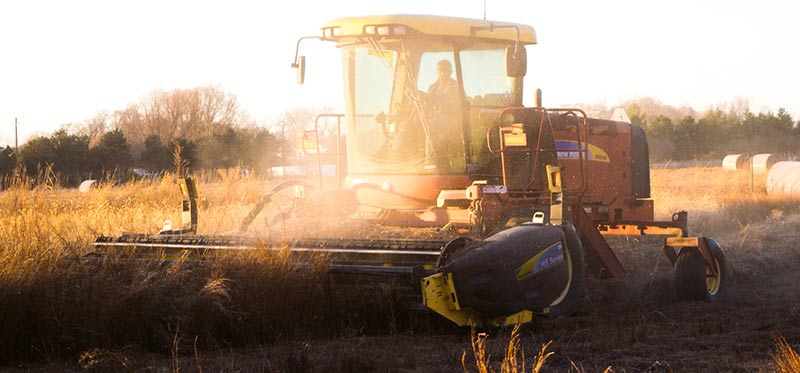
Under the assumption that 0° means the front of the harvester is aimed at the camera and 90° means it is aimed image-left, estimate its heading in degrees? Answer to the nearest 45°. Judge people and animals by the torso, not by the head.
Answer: approximately 45°

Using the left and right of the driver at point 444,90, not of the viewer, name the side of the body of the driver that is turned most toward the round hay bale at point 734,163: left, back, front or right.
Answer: back

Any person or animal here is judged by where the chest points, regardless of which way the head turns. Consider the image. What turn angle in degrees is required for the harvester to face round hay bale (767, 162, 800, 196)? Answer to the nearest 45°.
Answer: approximately 180°

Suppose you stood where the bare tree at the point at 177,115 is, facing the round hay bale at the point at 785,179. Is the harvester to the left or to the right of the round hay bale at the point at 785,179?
right

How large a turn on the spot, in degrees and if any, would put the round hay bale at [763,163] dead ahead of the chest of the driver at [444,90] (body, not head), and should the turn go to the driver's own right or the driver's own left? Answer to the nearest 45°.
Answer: approximately 180°

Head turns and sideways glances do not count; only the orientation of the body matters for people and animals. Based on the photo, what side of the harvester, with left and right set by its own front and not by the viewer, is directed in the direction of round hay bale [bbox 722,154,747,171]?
back

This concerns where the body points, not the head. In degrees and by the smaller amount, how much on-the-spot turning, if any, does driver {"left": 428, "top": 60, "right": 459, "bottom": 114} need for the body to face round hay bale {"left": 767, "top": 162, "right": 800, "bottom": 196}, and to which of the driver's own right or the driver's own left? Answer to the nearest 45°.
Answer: approximately 180°

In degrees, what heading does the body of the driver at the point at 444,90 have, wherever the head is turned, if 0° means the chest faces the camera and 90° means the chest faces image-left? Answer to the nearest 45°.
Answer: approximately 45°

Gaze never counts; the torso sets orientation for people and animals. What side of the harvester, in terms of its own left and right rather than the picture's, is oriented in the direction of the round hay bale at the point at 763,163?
back
